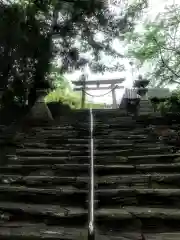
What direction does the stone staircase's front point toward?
toward the camera

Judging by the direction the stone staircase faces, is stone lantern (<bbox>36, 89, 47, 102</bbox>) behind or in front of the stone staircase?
behind

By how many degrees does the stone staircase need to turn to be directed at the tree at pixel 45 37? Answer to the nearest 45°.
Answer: approximately 180°
